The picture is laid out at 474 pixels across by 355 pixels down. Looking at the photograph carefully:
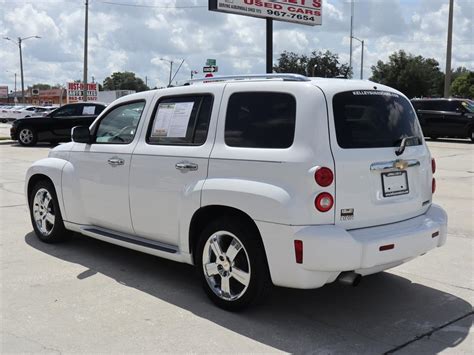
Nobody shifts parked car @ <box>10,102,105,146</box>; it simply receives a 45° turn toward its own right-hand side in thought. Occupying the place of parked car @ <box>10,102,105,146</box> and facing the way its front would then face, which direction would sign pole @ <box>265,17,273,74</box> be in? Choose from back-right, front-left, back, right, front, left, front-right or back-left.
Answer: back-right

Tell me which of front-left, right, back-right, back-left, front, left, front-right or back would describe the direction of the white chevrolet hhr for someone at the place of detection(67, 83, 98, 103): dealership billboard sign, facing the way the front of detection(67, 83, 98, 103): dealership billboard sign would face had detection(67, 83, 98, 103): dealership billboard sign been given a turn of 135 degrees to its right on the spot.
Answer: back-left

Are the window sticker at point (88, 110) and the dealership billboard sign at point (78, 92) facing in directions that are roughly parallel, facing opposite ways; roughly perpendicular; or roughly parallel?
roughly parallel

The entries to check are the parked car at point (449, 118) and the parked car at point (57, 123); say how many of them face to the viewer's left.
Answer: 1

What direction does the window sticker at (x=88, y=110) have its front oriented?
toward the camera

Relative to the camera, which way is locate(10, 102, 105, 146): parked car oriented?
to the viewer's left

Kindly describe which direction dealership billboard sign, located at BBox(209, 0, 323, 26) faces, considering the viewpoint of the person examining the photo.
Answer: facing the viewer and to the right of the viewer

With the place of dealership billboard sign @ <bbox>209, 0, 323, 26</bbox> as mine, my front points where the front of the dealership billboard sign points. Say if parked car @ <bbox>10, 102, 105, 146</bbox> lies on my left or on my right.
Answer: on my right

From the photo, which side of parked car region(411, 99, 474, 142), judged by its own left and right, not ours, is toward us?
right

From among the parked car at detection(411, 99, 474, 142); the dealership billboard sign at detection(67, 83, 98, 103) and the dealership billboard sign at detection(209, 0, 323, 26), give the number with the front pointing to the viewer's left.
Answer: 0

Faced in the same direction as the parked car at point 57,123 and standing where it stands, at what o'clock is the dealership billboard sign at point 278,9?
The dealership billboard sign is roughly at 6 o'clock from the parked car.

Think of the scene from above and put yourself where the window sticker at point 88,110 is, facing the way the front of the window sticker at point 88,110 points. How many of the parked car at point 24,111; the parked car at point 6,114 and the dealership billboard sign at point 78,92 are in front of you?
0
